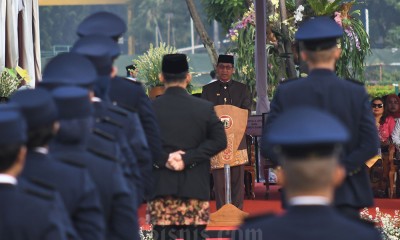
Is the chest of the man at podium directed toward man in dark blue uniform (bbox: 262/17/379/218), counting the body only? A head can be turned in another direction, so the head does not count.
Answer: yes

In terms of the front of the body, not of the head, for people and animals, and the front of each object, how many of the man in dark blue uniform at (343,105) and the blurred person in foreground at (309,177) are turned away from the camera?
2

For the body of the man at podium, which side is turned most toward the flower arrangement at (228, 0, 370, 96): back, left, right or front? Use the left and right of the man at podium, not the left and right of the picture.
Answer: back

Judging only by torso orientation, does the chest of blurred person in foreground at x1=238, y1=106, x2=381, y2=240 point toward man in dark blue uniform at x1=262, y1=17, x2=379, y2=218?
yes

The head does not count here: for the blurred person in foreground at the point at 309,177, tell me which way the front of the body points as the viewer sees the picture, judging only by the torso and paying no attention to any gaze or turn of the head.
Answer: away from the camera

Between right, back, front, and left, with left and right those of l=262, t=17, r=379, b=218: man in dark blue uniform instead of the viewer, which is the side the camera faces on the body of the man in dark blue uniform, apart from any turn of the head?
back

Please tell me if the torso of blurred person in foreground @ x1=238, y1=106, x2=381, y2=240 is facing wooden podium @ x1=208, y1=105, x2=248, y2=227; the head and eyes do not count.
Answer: yes

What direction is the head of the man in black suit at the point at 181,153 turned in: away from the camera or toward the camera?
away from the camera

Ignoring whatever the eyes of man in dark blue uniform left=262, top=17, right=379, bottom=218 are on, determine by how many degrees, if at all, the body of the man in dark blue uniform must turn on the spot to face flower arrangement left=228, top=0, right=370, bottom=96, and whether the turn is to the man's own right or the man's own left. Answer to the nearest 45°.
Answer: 0° — they already face it
